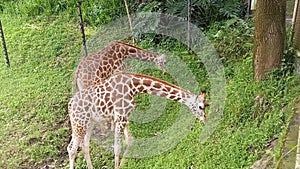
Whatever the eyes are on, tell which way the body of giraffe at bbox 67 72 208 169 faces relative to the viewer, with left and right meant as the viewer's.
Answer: facing to the right of the viewer

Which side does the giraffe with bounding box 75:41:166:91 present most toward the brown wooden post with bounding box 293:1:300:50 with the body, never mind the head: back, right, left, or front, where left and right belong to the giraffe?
front

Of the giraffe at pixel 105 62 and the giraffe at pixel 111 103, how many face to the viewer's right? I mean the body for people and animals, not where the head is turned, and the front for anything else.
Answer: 2

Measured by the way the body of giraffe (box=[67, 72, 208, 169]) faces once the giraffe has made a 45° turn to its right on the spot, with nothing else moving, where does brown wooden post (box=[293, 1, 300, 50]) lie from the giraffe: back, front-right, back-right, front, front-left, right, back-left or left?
front-left

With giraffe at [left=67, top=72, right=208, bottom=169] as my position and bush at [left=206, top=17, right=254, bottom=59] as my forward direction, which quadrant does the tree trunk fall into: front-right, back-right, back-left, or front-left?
front-right

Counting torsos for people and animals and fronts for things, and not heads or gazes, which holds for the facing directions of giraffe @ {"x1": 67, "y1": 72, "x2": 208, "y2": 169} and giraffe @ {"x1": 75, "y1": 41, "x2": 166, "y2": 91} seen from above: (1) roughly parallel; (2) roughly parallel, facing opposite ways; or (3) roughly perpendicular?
roughly parallel

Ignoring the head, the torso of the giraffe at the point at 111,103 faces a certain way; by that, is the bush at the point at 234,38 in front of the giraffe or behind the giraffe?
in front

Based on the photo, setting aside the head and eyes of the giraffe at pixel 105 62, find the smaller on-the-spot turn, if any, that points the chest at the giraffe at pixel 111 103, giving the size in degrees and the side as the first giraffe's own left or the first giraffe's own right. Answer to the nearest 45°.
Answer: approximately 90° to the first giraffe's own right

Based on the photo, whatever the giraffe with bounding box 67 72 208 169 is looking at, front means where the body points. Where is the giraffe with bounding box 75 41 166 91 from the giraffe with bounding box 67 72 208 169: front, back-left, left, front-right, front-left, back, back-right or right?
left

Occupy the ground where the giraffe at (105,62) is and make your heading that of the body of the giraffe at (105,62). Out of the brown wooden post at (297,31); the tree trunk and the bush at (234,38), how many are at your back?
0

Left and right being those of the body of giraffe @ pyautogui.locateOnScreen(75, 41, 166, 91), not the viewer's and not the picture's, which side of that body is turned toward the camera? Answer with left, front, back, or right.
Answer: right

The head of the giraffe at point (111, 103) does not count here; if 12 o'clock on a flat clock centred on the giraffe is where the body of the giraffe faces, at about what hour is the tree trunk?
The tree trunk is roughly at 12 o'clock from the giraffe.

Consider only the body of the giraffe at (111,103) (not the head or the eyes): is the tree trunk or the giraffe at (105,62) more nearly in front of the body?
the tree trunk
